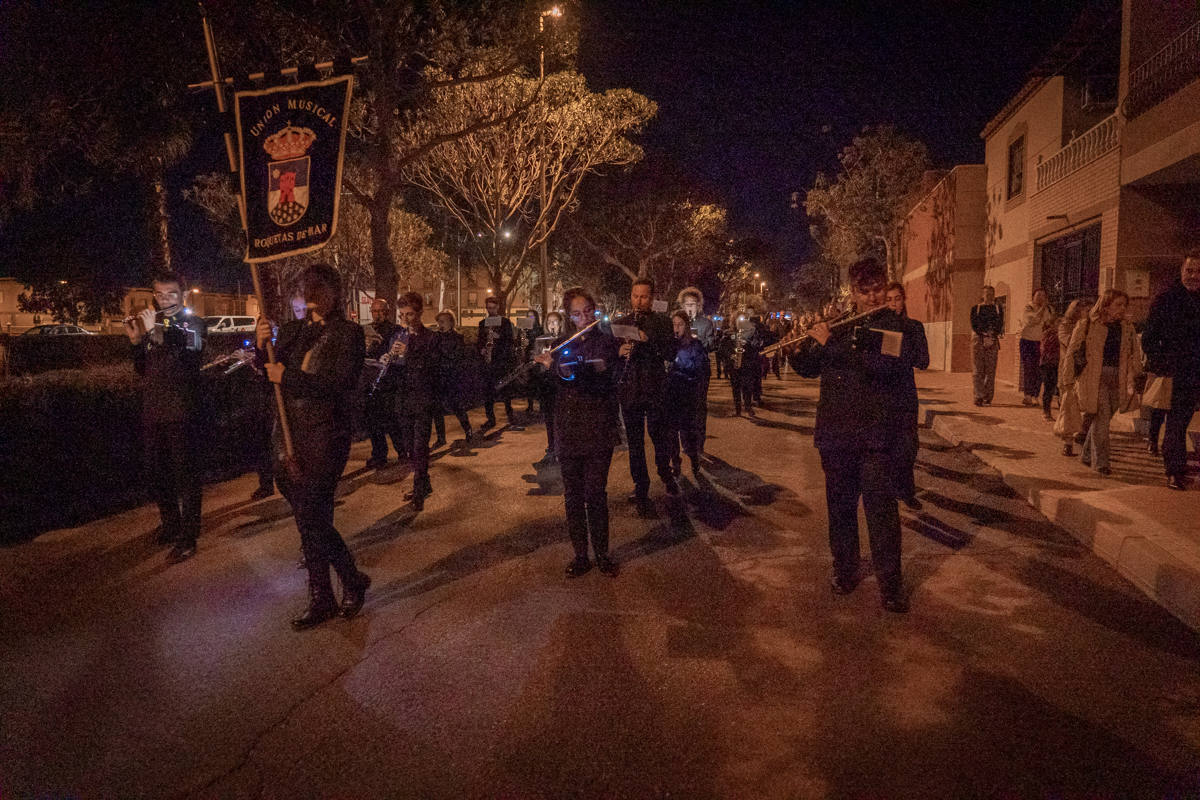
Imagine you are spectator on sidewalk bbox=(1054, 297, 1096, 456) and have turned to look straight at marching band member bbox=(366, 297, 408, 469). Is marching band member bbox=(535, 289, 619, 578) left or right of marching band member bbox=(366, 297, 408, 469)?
left

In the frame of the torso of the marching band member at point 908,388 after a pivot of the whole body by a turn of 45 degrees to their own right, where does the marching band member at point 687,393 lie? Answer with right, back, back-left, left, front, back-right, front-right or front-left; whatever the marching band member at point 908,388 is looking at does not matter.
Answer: right

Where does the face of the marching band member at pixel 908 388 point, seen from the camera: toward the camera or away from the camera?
toward the camera

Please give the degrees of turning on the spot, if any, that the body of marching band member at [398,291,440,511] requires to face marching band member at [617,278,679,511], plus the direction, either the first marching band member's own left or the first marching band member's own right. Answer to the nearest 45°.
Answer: approximately 90° to the first marching band member's own left

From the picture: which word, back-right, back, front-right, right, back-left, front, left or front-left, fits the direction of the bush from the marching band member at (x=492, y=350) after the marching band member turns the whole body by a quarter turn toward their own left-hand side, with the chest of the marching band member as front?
back-right

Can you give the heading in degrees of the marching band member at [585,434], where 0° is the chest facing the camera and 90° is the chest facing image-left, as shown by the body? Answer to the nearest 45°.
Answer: approximately 0°

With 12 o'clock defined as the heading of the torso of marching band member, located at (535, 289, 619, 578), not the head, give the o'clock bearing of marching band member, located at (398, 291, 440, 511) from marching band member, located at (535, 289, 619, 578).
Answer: marching band member, located at (398, 291, 440, 511) is roughly at 5 o'clock from marching band member, located at (535, 289, 619, 578).

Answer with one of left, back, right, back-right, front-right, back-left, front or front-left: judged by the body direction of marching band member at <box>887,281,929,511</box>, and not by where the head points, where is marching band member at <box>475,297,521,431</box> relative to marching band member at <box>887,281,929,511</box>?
back-right

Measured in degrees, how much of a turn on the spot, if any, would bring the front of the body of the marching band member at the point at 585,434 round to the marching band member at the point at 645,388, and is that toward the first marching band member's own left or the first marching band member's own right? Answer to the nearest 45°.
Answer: approximately 180°

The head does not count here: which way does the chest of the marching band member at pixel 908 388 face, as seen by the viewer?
toward the camera

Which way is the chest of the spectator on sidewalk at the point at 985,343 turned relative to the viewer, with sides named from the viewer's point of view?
facing the viewer

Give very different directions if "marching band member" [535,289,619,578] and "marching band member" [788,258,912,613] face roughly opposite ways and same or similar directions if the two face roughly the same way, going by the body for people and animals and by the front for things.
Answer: same or similar directions

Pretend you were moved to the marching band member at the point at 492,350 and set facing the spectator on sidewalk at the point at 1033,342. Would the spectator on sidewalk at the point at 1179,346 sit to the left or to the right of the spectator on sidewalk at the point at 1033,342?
right

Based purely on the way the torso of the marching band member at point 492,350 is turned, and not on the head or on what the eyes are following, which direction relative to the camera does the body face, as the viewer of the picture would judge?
toward the camera

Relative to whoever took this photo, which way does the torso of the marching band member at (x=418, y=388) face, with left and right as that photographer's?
facing the viewer and to the left of the viewer
